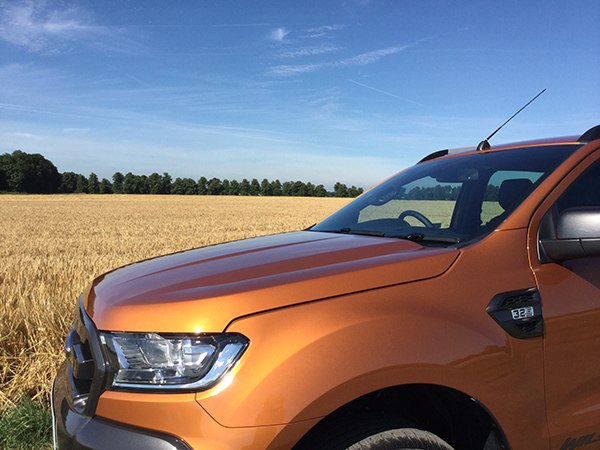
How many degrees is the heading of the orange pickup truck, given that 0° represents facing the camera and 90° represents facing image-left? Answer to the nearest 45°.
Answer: approximately 45°
